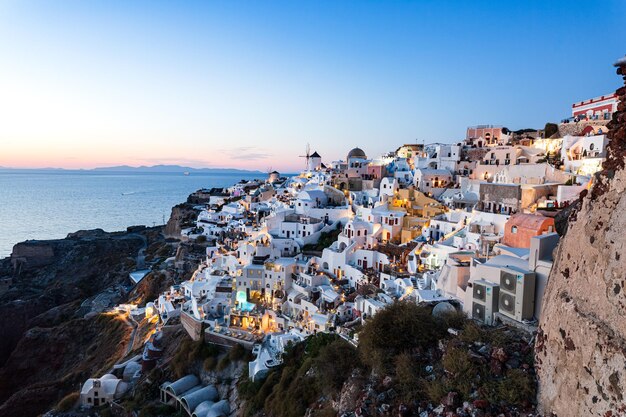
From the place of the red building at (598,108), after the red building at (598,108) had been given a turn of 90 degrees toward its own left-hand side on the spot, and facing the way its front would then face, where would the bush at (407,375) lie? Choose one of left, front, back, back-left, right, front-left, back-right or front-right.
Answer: front-right

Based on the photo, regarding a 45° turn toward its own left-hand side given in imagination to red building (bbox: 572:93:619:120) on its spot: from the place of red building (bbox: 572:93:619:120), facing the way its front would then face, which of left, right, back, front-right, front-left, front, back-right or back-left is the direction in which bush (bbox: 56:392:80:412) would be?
front-right

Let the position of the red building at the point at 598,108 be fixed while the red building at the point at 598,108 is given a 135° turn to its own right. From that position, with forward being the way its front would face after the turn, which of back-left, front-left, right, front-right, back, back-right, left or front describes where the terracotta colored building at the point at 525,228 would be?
back

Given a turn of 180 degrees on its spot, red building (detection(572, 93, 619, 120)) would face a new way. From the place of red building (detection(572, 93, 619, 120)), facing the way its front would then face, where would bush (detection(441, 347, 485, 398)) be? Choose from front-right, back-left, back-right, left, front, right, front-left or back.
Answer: back-right

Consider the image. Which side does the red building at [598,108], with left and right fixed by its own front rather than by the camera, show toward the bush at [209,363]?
front

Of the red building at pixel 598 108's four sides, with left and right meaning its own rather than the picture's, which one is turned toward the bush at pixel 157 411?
front

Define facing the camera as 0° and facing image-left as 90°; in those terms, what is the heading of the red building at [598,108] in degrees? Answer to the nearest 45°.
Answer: approximately 45°

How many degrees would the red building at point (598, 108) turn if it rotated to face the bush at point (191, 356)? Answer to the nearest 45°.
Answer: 0° — it already faces it

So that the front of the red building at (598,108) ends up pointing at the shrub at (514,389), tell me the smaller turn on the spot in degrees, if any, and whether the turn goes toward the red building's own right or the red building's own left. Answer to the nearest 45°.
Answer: approximately 45° to the red building's own left

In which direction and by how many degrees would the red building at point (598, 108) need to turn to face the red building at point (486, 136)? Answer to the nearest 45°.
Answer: approximately 45° to its right

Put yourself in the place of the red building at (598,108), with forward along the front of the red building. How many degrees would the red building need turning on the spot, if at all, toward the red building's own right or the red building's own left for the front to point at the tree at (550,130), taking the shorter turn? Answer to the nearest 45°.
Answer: approximately 45° to the red building's own right

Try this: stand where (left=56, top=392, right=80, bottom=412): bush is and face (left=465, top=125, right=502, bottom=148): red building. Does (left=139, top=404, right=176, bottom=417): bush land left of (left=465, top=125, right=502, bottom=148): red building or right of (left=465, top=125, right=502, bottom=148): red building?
right

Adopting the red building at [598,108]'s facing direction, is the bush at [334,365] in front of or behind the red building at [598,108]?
in front

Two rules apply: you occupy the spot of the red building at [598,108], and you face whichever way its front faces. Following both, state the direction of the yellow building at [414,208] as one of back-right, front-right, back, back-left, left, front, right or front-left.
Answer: front

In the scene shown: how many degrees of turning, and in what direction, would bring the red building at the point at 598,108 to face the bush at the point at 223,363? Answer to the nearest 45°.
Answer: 0° — it already faces it
